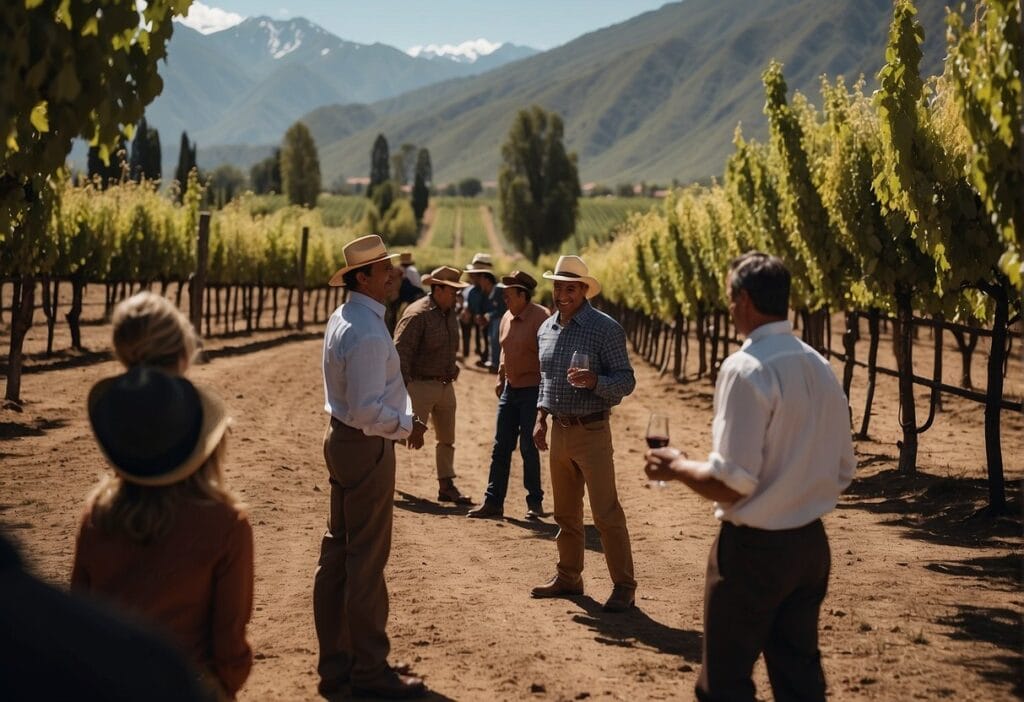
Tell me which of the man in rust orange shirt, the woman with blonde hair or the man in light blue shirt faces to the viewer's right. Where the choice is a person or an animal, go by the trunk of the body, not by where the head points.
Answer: the man in light blue shirt

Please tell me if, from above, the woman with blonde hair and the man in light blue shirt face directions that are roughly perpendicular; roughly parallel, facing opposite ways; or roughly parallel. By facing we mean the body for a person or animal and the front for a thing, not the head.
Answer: roughly perpendicular

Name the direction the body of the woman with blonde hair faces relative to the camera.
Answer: away from the camera

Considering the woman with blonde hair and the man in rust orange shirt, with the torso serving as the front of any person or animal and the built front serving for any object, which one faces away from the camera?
the woman with blonde hair

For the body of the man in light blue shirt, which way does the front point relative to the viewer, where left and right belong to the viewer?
facing to the right of the viewer

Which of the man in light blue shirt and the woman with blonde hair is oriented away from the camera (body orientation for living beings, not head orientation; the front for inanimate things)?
the woman with blonde hair

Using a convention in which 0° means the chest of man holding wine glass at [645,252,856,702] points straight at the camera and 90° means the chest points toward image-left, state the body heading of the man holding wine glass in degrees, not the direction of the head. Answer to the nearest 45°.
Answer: approximately 135°

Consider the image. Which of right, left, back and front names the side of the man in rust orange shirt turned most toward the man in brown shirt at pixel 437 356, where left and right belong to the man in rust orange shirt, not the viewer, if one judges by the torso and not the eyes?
right

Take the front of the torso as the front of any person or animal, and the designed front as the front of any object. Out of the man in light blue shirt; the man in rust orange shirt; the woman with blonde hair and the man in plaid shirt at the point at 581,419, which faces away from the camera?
the woman with blonde hair

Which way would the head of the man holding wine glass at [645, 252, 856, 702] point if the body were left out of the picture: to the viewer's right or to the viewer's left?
to the viewer's left

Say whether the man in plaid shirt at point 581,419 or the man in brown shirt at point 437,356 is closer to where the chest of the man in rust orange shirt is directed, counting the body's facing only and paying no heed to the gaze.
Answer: the man in plaid shirt

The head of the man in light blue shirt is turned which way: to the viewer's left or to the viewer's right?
to the viewer's right
